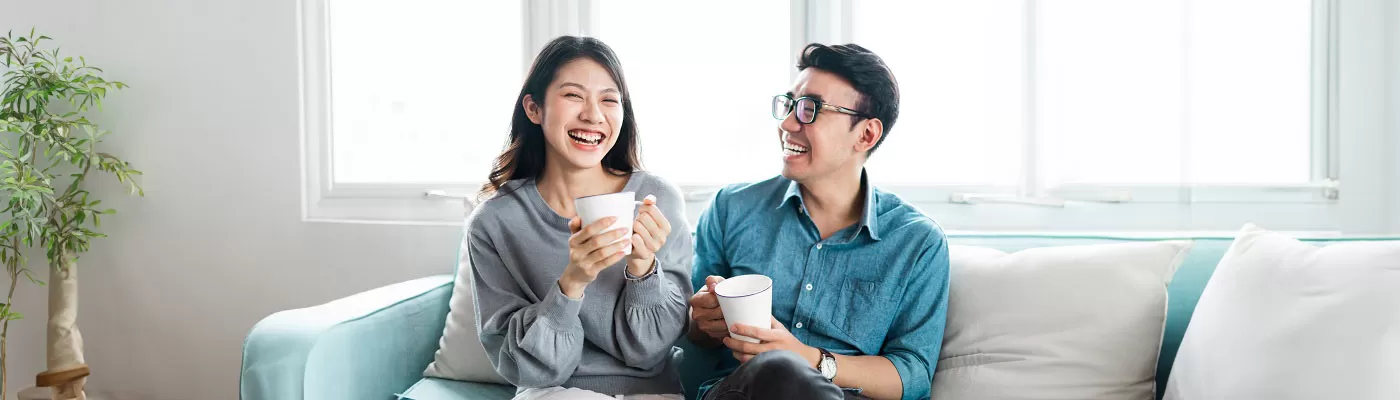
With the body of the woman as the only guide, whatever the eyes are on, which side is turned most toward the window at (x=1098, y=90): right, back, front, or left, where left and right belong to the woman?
left

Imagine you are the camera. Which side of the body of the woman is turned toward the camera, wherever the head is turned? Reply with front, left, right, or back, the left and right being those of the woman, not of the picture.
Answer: front

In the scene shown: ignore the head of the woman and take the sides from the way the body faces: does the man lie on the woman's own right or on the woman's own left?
on the woman's own left

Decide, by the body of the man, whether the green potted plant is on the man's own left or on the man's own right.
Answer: on the man's own right

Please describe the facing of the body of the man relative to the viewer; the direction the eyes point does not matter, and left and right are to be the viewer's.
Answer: facing the viewer and to the left of the viewer

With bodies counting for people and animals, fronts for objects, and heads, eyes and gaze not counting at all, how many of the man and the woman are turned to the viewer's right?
0

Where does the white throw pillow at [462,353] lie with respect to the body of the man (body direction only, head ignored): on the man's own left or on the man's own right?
on the man's own right

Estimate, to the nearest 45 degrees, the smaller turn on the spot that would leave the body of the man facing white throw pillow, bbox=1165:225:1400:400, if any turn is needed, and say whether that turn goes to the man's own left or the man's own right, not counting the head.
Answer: approximately 135° to the man's own left

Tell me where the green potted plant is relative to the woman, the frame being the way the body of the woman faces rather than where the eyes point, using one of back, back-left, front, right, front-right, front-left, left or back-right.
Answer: back-right
